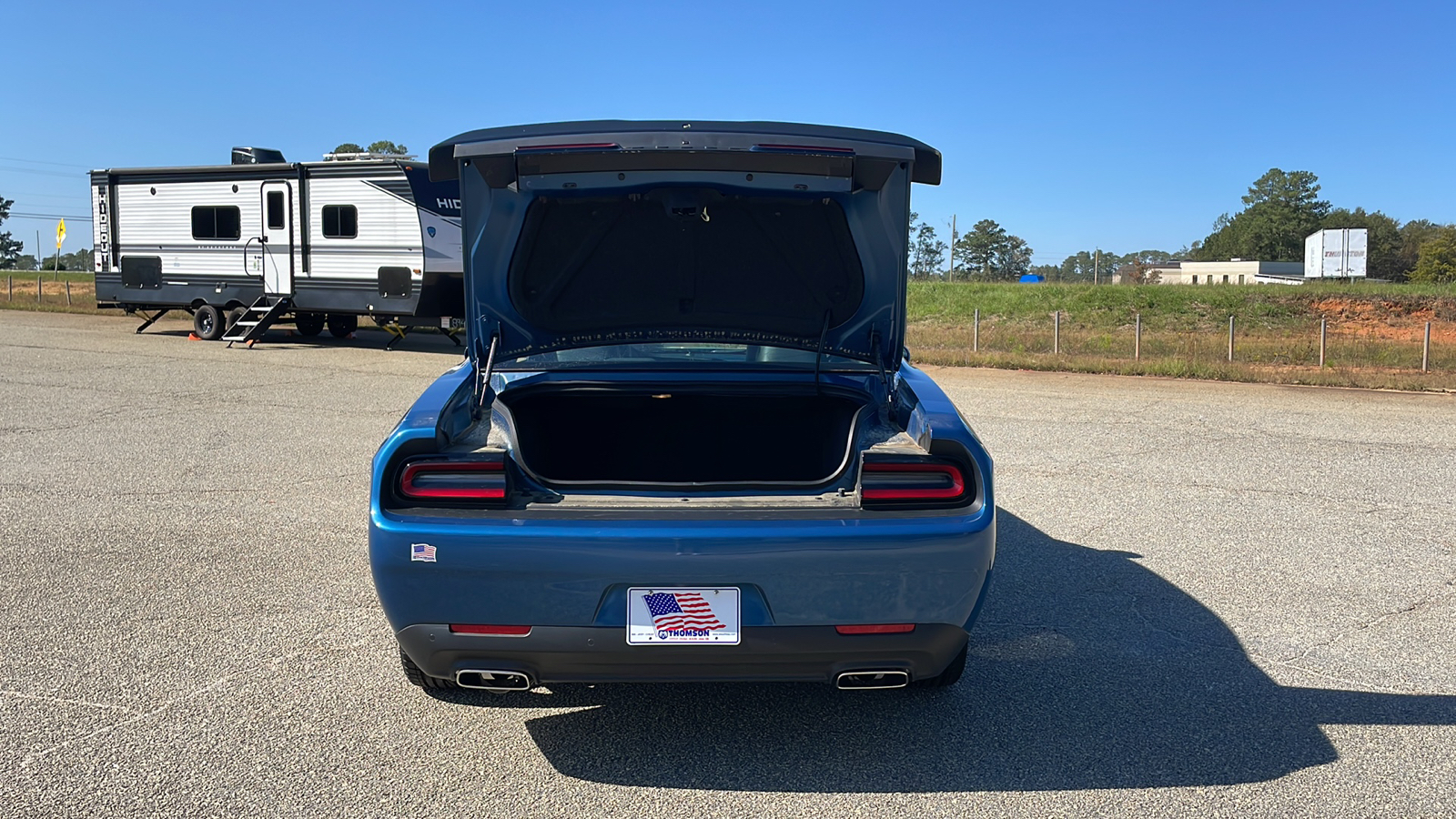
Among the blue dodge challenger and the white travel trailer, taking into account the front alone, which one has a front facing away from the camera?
the blue dodge challenger

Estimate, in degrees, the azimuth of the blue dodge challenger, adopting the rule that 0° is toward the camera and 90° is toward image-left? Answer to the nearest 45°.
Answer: approximately 180°

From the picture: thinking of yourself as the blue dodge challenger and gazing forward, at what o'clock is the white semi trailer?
The white semi trailer is roughly at 1 o'clock from the blue dodge challenger.

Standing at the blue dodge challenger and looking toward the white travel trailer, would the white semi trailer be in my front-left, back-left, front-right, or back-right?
front-right

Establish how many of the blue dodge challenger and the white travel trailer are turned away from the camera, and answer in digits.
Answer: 1

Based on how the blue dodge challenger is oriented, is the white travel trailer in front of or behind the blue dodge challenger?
in front

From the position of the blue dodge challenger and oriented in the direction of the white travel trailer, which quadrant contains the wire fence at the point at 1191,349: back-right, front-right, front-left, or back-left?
front-right

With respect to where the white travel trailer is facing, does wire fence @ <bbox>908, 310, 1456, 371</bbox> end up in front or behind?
in front

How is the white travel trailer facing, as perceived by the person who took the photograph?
facing the viewer and to the right of the viewer

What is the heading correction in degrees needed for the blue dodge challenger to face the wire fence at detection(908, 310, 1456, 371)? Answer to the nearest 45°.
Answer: approximately 45° to its right

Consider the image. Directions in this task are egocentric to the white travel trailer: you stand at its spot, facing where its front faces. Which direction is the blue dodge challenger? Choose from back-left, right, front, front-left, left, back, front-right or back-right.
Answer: front-right
